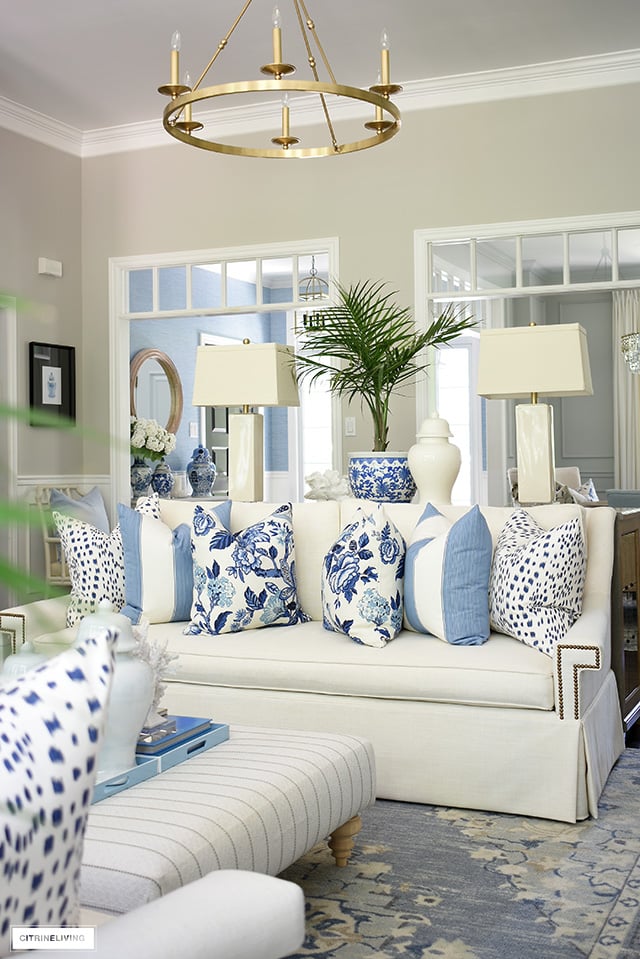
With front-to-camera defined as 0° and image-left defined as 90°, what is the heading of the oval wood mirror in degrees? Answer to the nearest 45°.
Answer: approximately 315°

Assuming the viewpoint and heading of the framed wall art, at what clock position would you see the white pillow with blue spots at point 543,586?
The white pillow with blue spots is roughly at 1 o'clock from the framed wall art.

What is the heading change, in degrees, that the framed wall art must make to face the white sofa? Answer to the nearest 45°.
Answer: approximately 45° to its right

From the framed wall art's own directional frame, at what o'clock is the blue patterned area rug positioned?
The blue patterned area rug is roughly at 1 o'clock from the framed wall art.

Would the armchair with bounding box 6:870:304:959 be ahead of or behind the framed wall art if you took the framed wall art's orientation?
ahead

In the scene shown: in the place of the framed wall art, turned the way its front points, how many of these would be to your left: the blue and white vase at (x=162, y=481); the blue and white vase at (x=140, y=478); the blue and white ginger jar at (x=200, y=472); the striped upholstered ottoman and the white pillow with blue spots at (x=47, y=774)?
3

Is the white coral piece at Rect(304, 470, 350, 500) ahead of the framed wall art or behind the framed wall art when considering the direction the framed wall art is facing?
ahead

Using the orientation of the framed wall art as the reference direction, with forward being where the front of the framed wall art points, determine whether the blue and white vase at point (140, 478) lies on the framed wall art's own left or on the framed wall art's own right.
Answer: on the framed wall art's own left
